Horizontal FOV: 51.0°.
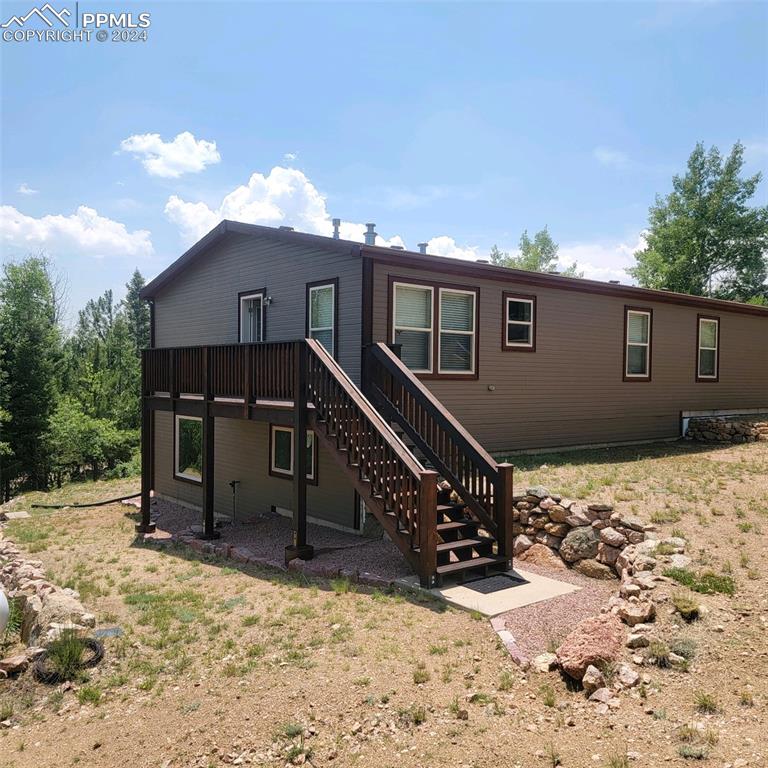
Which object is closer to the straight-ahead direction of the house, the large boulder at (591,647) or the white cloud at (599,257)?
the large boulder

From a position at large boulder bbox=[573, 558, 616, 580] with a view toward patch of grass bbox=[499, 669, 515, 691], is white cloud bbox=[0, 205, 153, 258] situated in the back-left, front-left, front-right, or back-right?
back-right

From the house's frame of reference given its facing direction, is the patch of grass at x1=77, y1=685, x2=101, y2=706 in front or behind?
in front

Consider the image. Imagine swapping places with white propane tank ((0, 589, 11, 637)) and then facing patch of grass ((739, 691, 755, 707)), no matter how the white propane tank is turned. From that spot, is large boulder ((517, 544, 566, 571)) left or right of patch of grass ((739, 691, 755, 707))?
left
